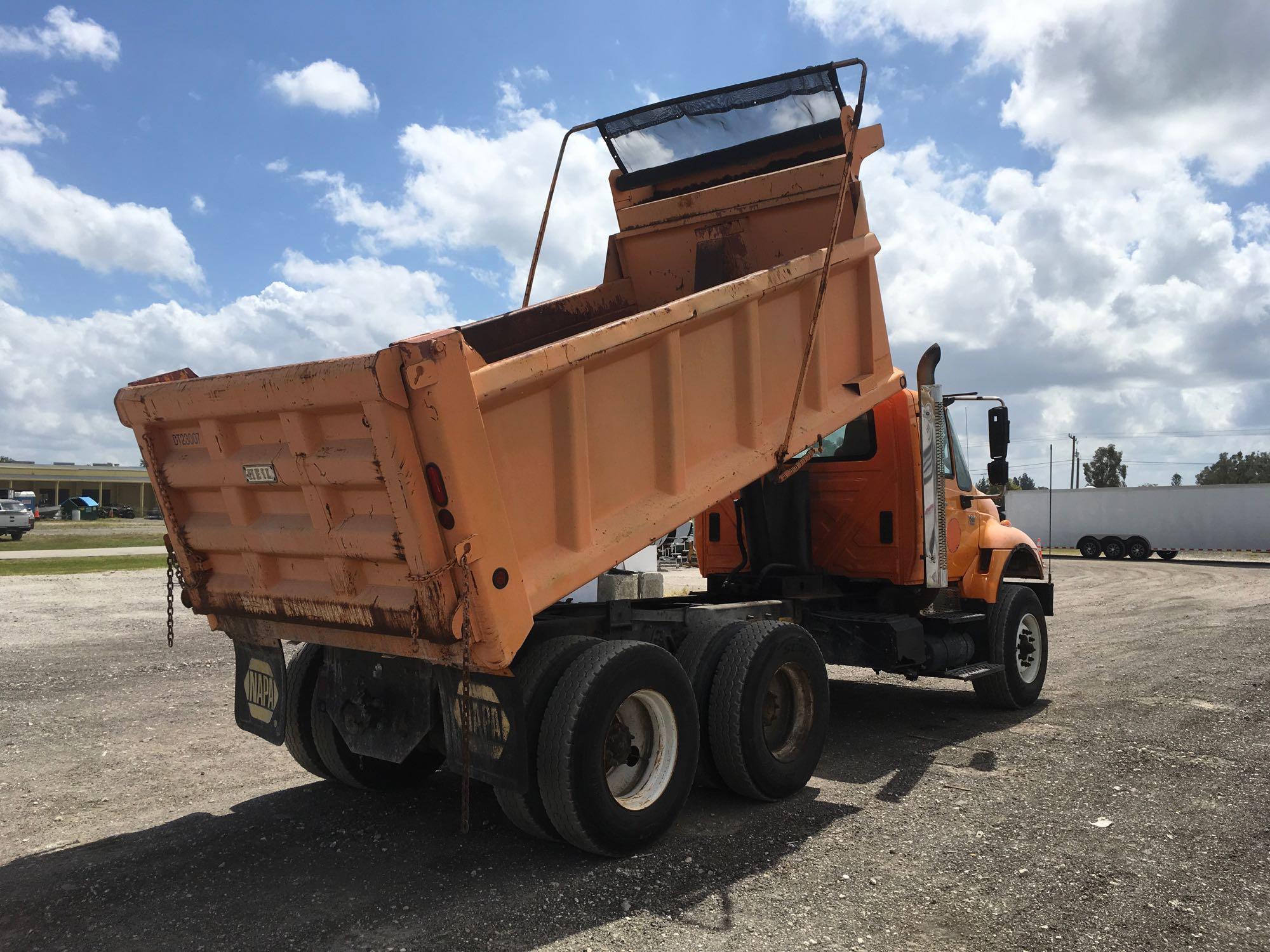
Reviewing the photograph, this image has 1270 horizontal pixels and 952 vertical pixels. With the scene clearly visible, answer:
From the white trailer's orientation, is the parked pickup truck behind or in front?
behind

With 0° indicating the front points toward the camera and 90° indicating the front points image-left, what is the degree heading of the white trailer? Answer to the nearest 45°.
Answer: approximately 270°

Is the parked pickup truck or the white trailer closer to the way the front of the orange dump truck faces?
the white trailer

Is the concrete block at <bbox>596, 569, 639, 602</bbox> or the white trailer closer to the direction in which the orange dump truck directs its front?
the white trailer

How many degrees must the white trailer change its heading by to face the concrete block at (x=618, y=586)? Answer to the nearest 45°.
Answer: approximately 90° to its right

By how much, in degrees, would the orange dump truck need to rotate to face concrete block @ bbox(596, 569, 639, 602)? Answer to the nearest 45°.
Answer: approximately 45° to its left

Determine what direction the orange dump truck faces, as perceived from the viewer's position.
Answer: facing away from the viewer and to the right of the viewer

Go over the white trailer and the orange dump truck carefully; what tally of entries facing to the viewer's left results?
0
